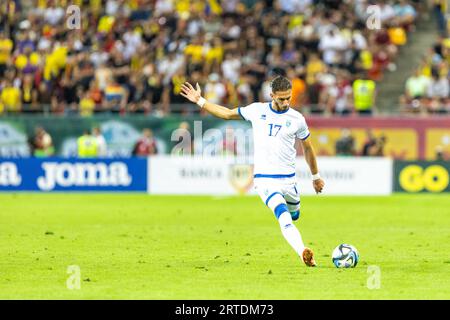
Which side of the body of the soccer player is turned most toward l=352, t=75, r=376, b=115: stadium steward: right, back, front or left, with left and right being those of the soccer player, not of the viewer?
back

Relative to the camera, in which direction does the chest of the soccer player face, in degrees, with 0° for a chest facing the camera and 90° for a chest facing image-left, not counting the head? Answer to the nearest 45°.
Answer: approximately 0°

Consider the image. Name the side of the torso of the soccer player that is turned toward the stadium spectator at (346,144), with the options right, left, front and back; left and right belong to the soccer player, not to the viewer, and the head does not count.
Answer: back

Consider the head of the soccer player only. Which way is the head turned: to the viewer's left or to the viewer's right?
to the viewer's right

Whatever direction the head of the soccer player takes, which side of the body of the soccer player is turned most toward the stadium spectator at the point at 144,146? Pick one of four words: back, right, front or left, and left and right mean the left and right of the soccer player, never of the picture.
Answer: back

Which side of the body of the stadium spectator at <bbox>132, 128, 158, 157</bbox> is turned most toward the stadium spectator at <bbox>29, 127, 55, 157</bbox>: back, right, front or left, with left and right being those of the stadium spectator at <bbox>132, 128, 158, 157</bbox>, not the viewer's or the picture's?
right

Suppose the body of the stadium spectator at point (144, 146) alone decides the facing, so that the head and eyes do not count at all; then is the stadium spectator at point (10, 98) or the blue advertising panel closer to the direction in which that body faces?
the blue advertising panel

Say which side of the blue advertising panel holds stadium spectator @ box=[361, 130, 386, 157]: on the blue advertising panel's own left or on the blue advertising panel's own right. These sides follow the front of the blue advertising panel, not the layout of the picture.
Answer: on the blue advertising panel's own left
